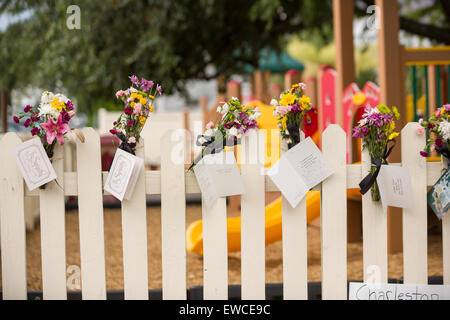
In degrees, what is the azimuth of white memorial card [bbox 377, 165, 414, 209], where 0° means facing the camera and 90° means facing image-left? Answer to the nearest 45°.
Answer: approximately 0°

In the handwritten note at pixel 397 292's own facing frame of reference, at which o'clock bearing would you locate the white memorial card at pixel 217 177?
The white memorial card is roughly at 2 o'clock from the handwritten note.

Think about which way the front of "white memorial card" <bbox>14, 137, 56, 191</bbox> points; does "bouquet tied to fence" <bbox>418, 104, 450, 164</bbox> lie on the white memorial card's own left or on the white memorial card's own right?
on the white memorial card's own left

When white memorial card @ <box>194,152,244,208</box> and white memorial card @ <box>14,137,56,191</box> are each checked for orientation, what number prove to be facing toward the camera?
2

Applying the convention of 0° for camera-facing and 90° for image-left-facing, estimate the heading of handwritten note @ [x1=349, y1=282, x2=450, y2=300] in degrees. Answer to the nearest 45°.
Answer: approximately 0°

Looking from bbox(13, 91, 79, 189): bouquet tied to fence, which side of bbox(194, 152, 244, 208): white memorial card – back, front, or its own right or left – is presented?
right

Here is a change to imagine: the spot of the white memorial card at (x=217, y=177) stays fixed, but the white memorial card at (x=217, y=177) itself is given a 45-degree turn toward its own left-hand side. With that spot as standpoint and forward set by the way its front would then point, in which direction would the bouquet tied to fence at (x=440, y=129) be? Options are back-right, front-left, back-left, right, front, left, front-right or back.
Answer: front-left

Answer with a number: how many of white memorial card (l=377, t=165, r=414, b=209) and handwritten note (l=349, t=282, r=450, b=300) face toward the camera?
2

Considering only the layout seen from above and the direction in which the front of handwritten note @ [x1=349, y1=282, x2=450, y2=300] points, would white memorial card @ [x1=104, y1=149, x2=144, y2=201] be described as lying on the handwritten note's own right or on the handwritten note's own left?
on the handwritten note's own right
